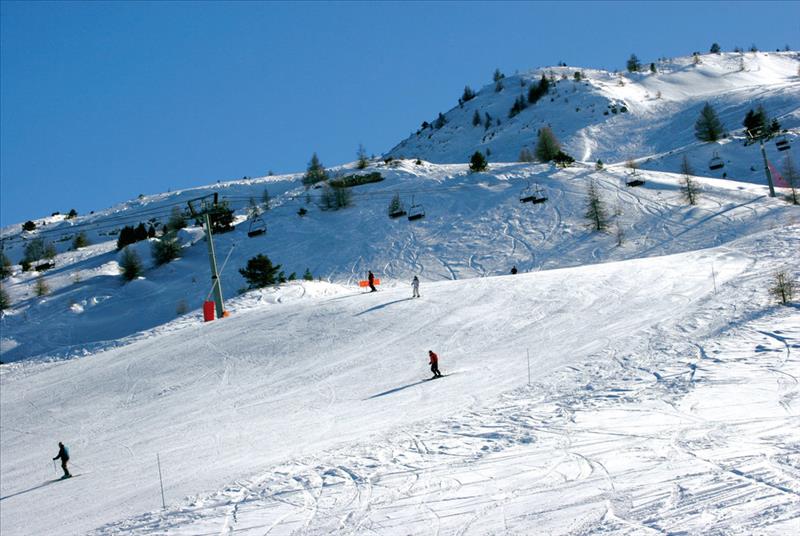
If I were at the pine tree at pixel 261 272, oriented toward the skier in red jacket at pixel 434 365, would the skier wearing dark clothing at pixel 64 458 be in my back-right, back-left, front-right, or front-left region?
front-right

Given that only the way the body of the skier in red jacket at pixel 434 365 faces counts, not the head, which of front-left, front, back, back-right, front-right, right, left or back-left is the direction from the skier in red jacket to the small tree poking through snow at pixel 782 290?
back

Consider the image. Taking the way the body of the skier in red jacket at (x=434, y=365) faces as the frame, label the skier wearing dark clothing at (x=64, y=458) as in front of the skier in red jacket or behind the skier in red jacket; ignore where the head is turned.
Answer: in front

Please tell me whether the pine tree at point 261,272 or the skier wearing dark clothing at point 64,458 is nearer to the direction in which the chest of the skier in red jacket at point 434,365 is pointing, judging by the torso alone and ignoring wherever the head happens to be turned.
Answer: the skier wearing dark clothing

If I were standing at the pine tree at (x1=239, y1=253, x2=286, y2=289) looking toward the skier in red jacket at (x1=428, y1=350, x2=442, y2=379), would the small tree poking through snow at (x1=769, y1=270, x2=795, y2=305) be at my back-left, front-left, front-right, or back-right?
front-left

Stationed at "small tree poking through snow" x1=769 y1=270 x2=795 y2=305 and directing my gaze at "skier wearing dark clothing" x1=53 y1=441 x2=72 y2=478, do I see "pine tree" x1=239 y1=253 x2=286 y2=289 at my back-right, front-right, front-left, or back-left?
front-right
